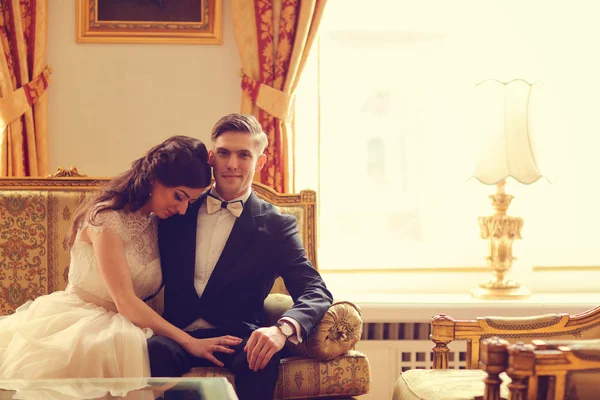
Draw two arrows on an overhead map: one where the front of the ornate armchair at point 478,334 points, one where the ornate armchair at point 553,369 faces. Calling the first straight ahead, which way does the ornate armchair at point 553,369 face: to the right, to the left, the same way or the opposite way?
the same way

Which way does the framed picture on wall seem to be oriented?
toward the camera

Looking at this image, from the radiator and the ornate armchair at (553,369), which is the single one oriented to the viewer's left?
the ornate armchair

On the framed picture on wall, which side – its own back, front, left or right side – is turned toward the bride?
front

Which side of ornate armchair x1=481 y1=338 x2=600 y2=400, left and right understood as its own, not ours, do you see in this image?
left

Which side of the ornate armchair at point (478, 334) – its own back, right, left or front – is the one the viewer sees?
left

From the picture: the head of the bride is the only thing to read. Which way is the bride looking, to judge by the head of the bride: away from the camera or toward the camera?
toward the camera

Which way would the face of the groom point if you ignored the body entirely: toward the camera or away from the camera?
toward the camera

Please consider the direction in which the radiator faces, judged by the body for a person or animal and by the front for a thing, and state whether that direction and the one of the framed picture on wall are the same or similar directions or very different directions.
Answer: same or similar directions

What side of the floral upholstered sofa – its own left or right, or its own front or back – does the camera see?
front

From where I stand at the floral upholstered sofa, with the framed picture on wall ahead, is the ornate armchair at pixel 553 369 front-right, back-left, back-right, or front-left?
back-right

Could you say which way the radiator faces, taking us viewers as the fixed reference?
facing the viewer

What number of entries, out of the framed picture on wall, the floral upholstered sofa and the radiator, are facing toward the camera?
3

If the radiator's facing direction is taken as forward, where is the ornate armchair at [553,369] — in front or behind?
in front

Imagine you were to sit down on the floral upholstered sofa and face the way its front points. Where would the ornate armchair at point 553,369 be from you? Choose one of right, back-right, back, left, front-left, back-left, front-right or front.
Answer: front-left

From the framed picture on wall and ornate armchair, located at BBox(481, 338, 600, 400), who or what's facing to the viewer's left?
the ornate armchair
